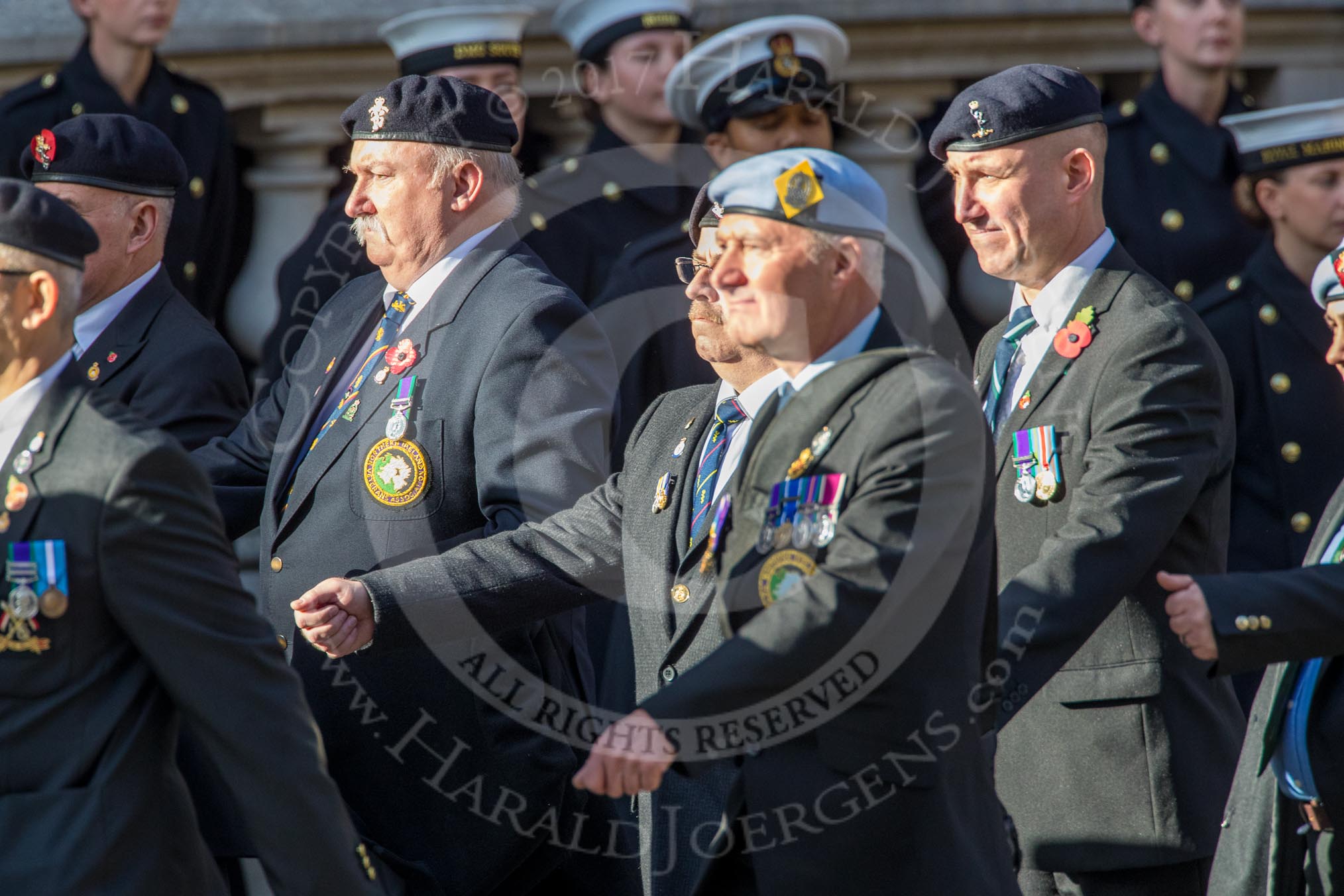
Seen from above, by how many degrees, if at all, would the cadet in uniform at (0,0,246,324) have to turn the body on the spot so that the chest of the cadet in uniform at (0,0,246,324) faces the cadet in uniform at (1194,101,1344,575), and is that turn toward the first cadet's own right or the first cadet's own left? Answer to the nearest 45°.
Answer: approximately 45° to the first cadet's own left

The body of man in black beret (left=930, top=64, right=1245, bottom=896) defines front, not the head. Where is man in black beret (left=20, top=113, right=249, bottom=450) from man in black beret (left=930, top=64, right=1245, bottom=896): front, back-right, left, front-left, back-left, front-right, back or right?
front-right

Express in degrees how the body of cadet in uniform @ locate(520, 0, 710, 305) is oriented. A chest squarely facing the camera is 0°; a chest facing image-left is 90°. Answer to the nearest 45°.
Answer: approximately 315°

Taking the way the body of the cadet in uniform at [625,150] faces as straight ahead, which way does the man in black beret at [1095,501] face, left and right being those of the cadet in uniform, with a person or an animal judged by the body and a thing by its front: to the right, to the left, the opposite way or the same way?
to the right

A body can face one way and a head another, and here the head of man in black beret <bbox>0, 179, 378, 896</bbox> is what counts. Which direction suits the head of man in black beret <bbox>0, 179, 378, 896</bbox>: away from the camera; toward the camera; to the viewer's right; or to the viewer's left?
to the viewer's left

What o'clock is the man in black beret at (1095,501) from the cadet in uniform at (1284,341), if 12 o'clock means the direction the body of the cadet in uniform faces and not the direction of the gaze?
The man in black beret is roughly at 2 o'clock from the cadet in uniform.

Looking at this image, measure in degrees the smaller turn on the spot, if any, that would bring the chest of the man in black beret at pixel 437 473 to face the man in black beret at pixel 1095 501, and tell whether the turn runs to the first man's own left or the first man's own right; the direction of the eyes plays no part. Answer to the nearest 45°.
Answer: approximately 135° to the first man's own left

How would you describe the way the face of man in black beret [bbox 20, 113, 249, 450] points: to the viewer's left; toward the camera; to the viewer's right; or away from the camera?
to the viewer's left

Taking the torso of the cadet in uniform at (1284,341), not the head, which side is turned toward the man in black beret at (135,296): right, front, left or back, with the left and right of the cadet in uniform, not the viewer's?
right

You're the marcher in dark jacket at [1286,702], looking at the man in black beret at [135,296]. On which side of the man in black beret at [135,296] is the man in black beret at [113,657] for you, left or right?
left

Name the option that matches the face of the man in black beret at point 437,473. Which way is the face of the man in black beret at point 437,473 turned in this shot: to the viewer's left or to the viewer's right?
to the viewer's left
